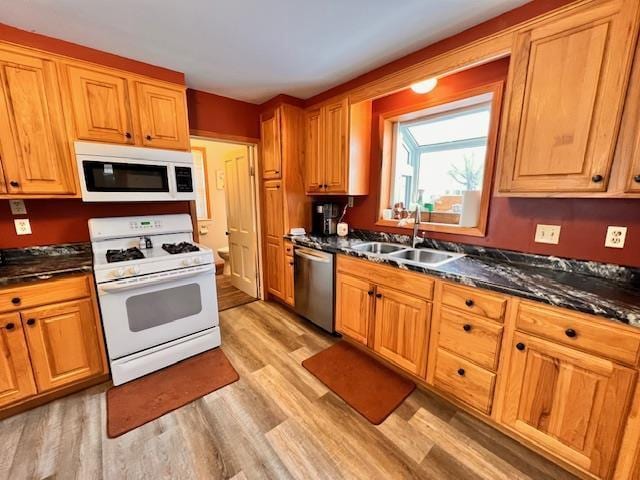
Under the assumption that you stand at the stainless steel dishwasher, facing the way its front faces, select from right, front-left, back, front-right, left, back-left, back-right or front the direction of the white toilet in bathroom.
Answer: right

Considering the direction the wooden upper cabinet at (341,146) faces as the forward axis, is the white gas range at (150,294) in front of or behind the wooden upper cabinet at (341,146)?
in front

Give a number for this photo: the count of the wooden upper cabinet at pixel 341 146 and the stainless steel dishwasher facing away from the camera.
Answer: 0

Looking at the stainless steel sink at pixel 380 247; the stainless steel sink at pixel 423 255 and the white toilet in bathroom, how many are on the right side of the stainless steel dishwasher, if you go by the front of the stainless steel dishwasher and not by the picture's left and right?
1

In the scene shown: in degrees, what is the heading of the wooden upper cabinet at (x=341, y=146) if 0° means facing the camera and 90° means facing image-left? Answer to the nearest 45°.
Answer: approximately 45°

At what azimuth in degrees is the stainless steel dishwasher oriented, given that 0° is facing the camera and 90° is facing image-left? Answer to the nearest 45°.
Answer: approximately 45°

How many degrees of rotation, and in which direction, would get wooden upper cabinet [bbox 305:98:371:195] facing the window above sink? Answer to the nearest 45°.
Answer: approximately 135° to its left

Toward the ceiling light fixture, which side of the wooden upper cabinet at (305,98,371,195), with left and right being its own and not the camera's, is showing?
left

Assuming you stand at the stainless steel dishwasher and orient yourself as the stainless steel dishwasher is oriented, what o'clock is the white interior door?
The white interior door is roughly at 3 o'clock from the stainless steel dishwasher.
